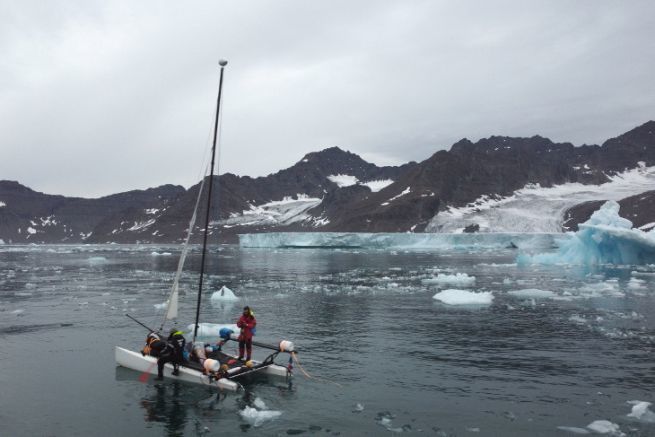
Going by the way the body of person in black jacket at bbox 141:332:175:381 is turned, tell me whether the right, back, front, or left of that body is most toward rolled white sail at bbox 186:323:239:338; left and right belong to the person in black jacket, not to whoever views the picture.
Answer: right
